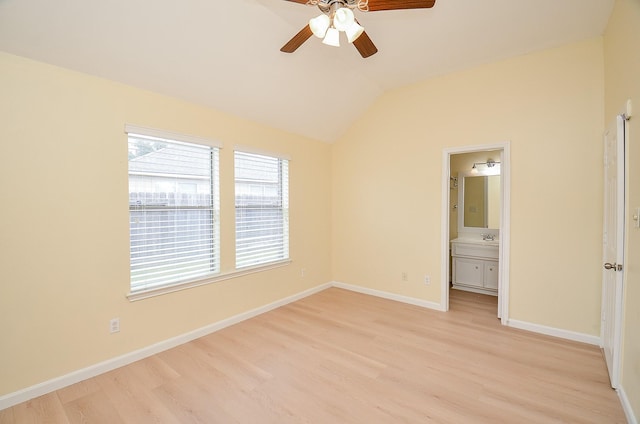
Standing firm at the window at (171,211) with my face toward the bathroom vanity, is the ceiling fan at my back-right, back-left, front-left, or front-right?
front-right

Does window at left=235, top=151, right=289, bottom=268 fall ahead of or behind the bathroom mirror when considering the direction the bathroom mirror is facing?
ahead

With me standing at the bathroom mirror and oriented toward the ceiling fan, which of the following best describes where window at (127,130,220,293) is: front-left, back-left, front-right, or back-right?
front-right

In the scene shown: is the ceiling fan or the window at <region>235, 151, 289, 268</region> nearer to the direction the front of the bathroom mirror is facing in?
the ceiling fan

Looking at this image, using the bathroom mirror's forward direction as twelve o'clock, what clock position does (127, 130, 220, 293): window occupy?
The window is roughly at 1 o'clock from the bathroom mirror.

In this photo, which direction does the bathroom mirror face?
toward the camera

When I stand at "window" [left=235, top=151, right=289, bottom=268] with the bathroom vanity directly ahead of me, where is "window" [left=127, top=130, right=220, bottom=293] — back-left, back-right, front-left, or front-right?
back-right

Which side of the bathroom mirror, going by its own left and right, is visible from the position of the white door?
front

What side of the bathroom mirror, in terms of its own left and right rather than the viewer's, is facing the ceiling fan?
front

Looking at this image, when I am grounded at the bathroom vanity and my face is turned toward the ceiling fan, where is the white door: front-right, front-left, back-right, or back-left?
front-left

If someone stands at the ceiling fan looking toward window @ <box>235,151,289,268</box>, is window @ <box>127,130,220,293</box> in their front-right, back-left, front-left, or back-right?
front-left

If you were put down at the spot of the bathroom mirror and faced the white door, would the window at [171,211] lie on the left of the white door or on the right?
right
